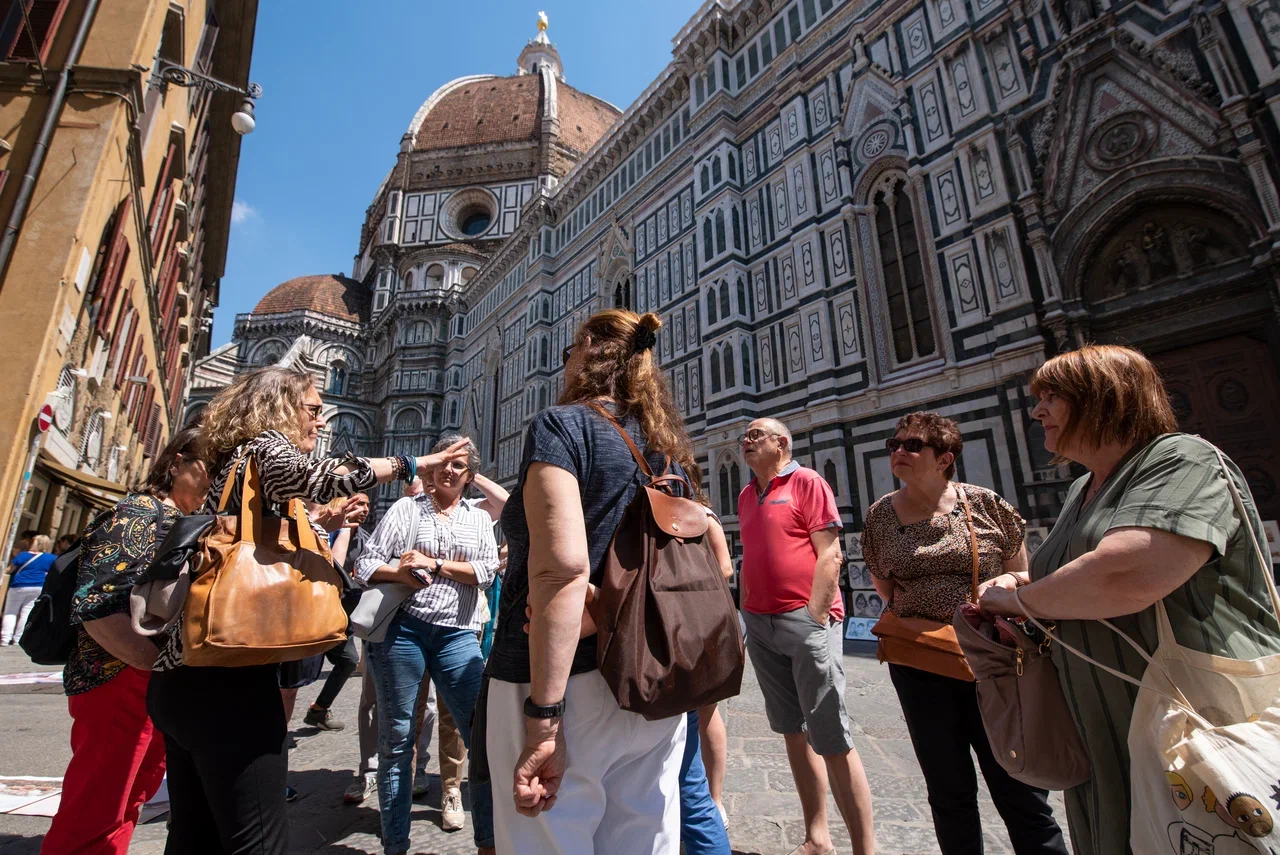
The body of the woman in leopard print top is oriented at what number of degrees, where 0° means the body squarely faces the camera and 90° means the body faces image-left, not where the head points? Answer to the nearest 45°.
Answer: approximately 45°

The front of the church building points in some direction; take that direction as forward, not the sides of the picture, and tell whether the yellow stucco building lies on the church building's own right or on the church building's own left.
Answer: on the church building's own right

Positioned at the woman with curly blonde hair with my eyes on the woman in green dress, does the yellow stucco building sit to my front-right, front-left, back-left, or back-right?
back-left

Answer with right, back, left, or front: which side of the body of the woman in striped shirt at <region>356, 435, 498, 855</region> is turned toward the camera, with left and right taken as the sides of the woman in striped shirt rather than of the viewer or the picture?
front

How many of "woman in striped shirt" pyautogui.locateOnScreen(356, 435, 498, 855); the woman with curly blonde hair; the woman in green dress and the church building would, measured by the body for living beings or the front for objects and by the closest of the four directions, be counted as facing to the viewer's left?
1

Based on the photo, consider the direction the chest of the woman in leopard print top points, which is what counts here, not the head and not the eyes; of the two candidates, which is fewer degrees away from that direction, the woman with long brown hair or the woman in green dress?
the woman with long brown hair

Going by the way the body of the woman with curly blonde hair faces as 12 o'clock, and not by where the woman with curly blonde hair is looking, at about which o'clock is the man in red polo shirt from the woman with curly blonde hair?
The man in red polo shirt is roughly at 12 o'clock from the woman with curly blonde hair.

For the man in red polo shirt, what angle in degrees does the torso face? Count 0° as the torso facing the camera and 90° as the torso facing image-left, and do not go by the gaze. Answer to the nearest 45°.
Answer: approximately 45°

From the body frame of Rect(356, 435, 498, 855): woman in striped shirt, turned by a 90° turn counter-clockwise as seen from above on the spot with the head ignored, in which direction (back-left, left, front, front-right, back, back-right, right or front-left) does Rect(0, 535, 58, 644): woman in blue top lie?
back-left

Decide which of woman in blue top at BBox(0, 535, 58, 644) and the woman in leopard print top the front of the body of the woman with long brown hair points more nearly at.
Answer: the woman in blue top

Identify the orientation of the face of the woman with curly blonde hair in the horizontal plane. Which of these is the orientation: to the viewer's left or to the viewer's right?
to the viewer's right

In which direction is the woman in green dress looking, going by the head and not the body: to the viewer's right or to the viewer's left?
to the viewer's left

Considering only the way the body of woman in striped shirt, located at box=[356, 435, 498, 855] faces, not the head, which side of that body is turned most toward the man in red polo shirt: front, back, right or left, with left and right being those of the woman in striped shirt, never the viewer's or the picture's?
left

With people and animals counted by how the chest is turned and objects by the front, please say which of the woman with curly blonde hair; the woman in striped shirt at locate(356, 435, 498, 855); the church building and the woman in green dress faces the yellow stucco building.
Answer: the woman in green dress

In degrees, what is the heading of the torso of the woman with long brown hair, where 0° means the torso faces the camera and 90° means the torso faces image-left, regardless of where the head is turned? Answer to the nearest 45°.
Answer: approximately 135°

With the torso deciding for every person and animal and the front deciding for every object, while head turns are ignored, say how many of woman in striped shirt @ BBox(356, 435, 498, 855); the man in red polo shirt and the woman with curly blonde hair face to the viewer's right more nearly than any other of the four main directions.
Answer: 1

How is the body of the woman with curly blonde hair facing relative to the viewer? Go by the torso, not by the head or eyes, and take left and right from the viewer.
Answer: facing to the right of the viewer
